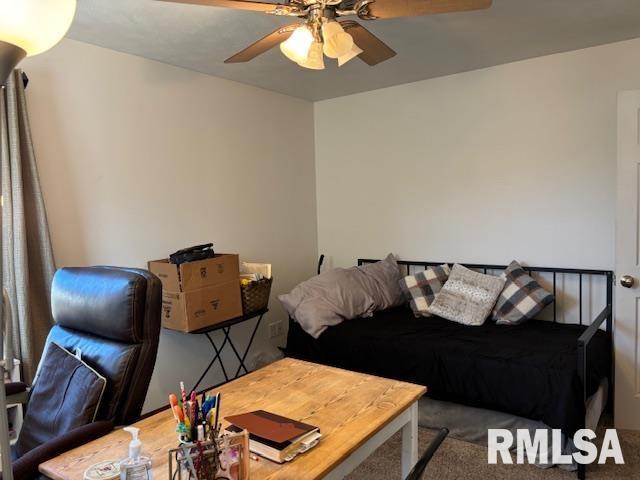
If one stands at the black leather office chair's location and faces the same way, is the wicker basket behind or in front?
behind

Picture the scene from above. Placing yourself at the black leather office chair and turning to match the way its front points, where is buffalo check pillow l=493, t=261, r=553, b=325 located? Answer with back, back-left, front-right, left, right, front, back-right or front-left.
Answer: back-left

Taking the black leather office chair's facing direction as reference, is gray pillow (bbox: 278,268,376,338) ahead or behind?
behind

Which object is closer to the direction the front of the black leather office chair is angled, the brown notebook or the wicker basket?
the brown notebook

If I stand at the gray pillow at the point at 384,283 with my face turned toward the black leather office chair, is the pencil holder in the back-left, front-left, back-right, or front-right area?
front-left

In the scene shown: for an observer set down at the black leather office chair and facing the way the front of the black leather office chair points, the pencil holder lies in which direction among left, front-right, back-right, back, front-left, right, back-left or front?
front-left

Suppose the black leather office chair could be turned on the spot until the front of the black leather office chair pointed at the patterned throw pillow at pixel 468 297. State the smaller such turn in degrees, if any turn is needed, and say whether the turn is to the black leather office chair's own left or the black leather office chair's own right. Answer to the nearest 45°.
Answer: approximately 135° to the black leather office chair's own left

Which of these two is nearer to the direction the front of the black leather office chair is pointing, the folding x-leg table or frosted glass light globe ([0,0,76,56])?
the frosted glass light globe
